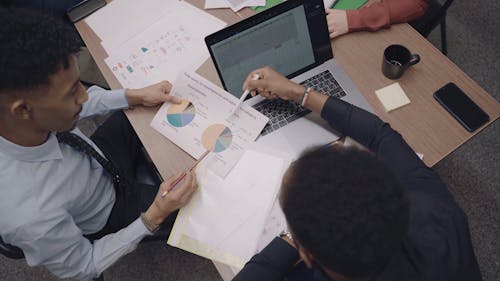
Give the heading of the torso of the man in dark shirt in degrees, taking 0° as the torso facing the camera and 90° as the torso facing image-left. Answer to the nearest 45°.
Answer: approximately 135°

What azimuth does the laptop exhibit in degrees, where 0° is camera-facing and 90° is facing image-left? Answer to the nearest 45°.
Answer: approximately 315°

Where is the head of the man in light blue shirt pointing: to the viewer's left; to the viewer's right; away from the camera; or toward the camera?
to the viewer's right

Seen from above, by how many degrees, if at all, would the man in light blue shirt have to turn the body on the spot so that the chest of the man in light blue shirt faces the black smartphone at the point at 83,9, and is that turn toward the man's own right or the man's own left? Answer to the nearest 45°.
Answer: approximately 45° to the man's own left

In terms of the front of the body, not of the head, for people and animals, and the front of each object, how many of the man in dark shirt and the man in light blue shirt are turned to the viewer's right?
1

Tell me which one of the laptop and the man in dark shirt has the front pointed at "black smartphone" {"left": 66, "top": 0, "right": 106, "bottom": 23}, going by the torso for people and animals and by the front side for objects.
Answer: the man in dark shirt

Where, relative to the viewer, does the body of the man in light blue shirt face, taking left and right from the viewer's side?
facing to the right of the viewer

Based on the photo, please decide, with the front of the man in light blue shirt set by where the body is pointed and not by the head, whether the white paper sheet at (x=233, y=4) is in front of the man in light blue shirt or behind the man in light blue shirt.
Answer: in front

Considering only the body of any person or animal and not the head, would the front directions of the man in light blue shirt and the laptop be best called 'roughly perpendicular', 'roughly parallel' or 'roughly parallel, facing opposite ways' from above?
roughly perpendicular

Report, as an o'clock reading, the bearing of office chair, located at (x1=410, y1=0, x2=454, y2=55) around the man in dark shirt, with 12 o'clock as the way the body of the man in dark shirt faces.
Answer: The office chair is roughly at 2 o'clock from the man in dark shirt.

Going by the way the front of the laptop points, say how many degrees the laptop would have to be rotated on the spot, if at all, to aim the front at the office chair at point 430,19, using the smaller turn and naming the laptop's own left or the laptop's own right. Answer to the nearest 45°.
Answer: approximately 90° to the laptop's own left

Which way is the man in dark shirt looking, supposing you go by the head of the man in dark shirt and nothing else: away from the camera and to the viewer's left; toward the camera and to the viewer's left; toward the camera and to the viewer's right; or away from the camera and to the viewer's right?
away from the camera and to the viewer's left
